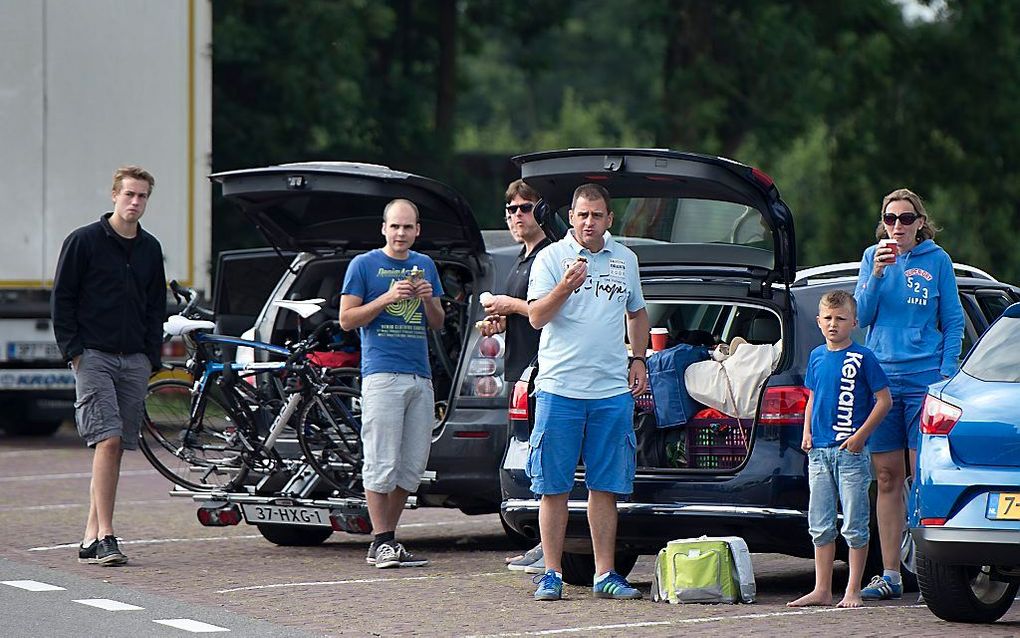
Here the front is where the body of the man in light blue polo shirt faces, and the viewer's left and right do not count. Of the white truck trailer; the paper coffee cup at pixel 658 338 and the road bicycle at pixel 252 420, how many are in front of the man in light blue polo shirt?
0

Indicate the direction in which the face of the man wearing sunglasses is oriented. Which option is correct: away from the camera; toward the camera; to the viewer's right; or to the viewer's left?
toward the camera

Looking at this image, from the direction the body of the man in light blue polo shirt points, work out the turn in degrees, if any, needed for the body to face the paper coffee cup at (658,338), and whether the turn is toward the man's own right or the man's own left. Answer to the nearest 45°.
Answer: approximately 135° to the man's own left

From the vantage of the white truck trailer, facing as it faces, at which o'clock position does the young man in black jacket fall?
The young man in black jacket is roughly at 6 o'clock from the white truck trailer.

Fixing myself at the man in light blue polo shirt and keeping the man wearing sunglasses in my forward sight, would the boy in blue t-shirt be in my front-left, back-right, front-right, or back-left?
back-right

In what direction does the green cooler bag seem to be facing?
toward the camera

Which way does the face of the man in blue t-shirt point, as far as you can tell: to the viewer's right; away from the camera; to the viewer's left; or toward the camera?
toward the camera

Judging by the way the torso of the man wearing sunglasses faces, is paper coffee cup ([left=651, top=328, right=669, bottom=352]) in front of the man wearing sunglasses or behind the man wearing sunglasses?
behind

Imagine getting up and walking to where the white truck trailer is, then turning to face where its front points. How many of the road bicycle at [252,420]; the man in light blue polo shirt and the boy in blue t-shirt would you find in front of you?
0

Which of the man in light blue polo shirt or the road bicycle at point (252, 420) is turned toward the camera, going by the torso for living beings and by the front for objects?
the man in light blue polo shirt

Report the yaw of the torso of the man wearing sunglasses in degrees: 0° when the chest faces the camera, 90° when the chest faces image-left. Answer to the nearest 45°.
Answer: approximately 45°

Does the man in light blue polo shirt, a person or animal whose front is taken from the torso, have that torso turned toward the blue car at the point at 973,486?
no

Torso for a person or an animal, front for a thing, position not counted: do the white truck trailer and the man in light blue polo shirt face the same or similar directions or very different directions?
very different directions

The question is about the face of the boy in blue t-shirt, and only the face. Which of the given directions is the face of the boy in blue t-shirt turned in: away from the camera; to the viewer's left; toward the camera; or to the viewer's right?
toward the camera

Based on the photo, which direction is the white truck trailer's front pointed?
away from the camera
